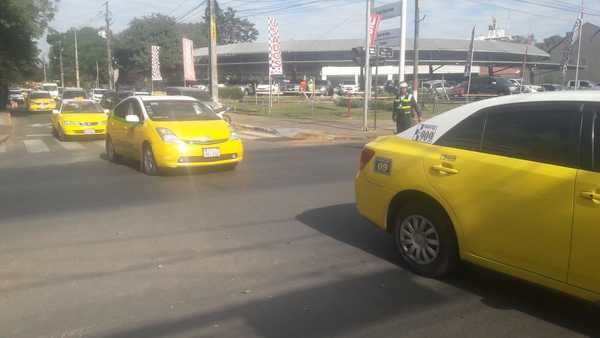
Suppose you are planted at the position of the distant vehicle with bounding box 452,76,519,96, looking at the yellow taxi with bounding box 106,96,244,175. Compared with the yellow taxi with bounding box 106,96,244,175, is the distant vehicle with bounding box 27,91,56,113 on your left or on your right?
right

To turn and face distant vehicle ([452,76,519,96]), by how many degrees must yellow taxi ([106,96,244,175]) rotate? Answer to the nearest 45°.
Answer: approximately 90° to its left

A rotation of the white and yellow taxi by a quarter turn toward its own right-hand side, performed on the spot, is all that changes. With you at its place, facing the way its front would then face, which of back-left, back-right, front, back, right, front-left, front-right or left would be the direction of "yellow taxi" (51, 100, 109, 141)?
right

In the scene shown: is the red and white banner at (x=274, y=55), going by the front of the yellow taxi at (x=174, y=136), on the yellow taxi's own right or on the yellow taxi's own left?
on the yellow taxi's own left

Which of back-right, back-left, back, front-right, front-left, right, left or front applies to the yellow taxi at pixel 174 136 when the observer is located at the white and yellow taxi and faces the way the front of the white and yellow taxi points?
back

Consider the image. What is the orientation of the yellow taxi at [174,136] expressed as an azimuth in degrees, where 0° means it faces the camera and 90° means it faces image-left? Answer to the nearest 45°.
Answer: approximately 315°

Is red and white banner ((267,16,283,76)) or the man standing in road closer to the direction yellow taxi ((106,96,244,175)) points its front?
the man standing in road

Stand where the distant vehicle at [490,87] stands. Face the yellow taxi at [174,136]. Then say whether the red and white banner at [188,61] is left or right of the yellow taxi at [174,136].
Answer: right

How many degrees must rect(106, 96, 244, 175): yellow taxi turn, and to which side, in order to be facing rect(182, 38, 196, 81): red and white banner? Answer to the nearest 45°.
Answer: approximately 135° to its left
